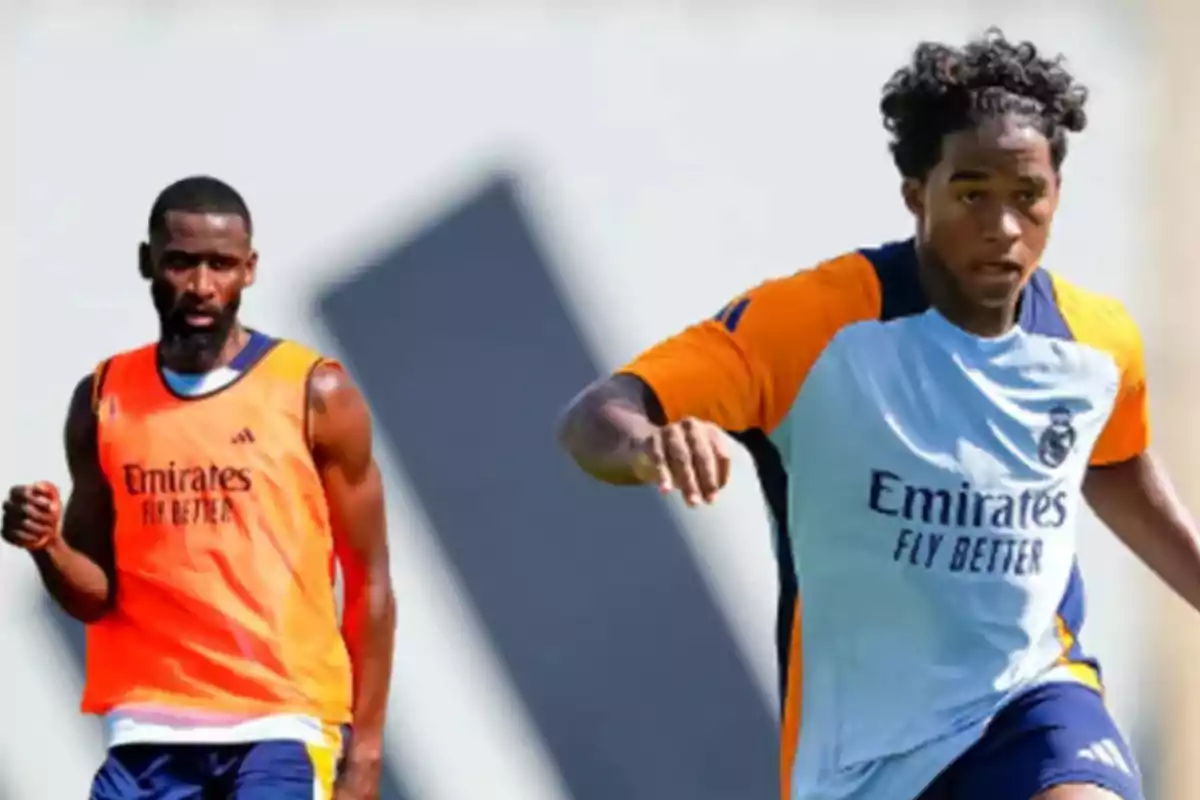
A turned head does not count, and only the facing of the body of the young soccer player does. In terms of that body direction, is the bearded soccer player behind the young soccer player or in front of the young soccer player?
behind

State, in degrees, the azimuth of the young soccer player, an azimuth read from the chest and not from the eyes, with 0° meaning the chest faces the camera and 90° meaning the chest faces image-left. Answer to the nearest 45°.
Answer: approximately 315°
